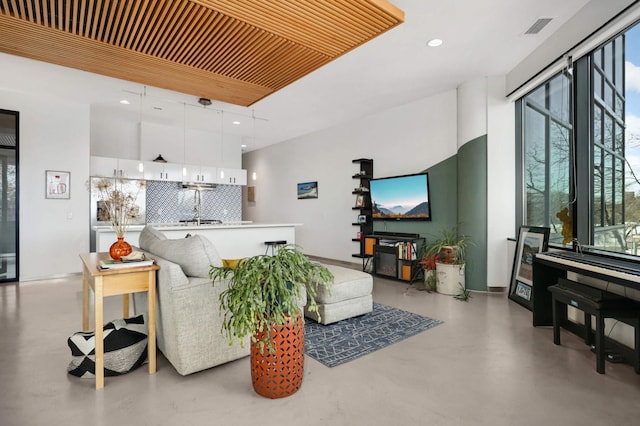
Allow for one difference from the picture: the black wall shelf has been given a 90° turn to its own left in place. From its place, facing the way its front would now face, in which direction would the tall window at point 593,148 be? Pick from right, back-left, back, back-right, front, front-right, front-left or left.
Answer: front

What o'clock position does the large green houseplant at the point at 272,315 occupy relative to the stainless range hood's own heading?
The large green houseplant is roughly at 12 o'clock from the stainless range hood.

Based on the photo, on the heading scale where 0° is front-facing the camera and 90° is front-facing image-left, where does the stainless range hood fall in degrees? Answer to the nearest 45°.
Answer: approximately 0°

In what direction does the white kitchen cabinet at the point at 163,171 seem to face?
toward the camera

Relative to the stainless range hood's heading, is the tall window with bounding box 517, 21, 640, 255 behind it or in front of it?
in front

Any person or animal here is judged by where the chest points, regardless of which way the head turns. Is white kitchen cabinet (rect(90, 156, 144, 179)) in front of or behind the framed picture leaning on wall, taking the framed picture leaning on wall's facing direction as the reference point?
in front

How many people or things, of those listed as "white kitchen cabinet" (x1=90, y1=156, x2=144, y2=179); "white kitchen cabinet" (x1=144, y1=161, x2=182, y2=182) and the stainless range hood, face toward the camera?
3

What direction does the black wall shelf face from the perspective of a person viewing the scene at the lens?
facing the viewer and to the left of the viewer

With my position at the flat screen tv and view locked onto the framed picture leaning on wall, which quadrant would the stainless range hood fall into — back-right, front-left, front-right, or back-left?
back-right

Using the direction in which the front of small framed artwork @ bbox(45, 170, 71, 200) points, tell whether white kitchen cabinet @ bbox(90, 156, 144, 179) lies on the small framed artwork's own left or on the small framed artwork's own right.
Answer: on the small framed artwork's own left

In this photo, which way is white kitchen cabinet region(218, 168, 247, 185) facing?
toward the camera
